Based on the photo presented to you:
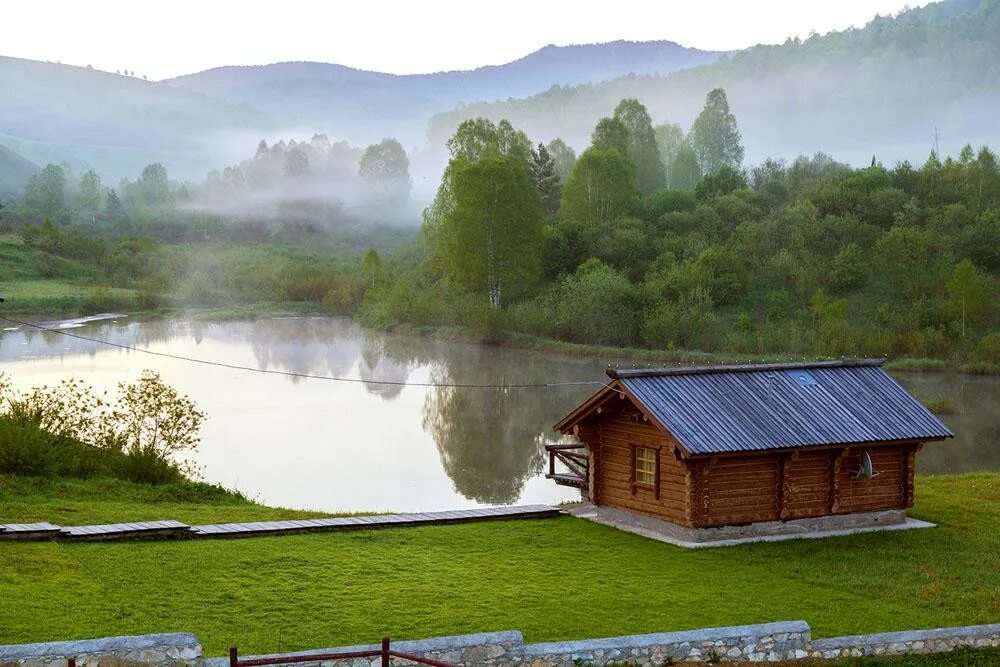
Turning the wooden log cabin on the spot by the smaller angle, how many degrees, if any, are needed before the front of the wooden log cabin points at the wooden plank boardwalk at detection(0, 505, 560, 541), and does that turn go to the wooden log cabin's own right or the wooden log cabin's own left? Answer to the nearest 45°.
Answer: approximately 45° to the wooden log cabin's own left

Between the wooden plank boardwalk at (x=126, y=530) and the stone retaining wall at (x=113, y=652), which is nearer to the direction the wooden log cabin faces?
the wooden plank boardwalk

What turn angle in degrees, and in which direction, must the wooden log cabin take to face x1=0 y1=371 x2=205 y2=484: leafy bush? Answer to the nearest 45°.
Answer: approximately 45° to its left

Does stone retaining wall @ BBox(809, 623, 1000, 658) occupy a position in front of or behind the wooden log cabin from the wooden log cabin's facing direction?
behind

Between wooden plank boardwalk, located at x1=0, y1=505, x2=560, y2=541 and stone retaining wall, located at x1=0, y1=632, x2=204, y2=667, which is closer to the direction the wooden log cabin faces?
the wooden plank boardwalk

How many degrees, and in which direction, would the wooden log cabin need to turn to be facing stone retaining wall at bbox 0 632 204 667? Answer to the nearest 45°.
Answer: approximately 90° to its left

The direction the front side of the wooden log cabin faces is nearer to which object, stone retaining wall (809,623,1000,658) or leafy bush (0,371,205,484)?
the leafy bush

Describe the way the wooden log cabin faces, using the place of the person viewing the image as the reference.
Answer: facing away from the viewer and to the left of the viewer
